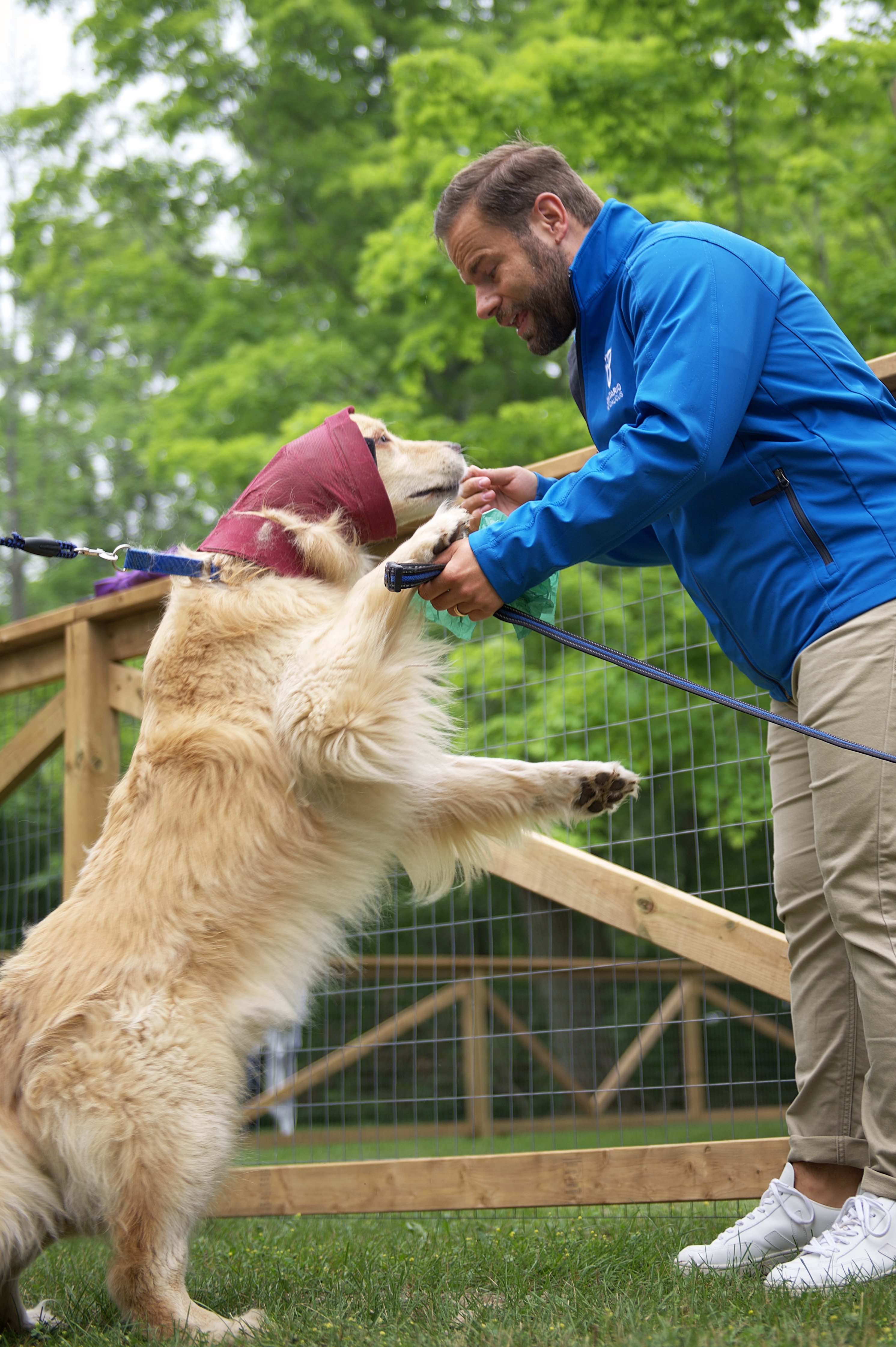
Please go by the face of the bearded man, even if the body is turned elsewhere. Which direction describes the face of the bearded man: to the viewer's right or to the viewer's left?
to the viewer's left

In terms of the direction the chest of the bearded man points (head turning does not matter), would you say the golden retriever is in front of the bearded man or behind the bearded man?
in front

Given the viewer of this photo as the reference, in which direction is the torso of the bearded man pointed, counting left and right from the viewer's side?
facing to the left of the viewer

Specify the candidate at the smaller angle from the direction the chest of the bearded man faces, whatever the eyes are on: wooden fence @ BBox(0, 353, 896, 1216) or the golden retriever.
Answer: the golden retriever

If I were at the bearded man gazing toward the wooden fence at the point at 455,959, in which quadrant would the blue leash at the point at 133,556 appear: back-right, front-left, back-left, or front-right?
front-left

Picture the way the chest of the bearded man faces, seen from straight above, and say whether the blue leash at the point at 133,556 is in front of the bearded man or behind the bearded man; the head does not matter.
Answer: in front

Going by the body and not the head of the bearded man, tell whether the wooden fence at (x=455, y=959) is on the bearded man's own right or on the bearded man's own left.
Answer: on the bearded man's own right
